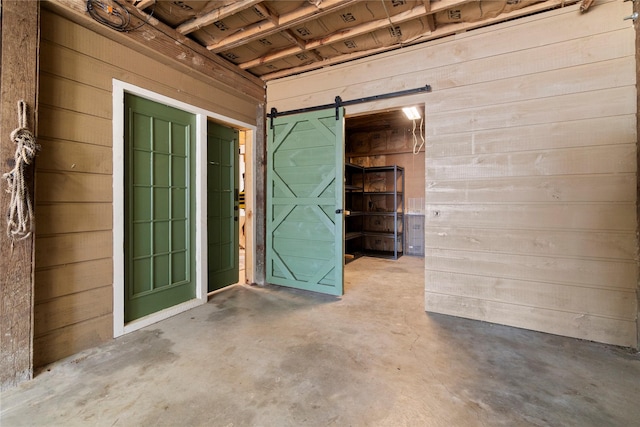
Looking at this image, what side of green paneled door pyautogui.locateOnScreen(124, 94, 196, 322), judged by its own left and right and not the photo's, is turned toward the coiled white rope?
right

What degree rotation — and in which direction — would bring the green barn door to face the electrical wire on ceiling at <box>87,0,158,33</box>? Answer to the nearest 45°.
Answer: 0° — it already faces it

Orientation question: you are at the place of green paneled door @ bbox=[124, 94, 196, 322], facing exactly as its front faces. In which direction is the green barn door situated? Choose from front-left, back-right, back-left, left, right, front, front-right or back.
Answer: front-left

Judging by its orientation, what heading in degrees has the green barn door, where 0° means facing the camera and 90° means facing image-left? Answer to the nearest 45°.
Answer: approximately 45°

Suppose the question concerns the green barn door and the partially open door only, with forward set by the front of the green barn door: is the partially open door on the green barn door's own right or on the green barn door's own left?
on the green barn door's own right

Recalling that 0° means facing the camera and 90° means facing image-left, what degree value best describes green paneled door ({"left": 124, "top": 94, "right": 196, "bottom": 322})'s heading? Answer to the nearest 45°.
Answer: approximately 315°

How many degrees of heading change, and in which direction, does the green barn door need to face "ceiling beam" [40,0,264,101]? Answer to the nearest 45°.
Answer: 0° — it already faces it

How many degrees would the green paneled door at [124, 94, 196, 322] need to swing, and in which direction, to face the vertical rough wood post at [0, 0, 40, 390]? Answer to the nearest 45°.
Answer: approximately 90° to its right

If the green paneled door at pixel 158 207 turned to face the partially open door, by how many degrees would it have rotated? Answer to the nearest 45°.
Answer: approximately 90° to its left
